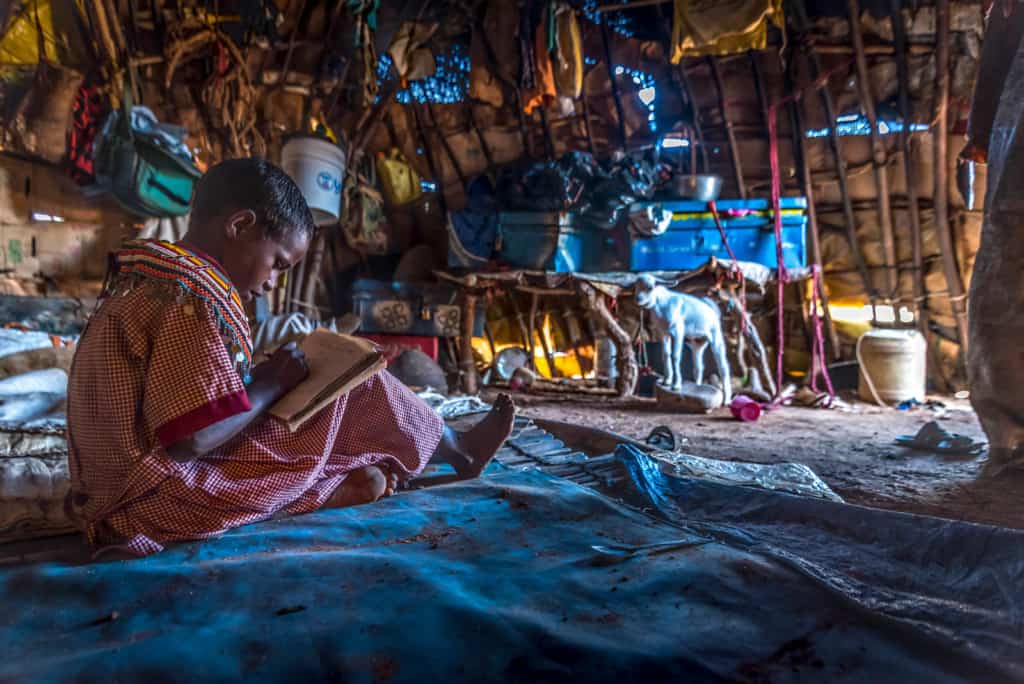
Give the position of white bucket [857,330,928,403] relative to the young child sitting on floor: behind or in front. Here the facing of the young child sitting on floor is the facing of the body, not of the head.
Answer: in front

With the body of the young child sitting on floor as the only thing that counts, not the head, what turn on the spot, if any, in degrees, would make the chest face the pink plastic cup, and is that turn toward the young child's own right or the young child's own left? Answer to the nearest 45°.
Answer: approximately 45° to the young child's own left

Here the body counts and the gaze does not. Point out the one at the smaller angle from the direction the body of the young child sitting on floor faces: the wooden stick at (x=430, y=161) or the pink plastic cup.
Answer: the pink plastic cup

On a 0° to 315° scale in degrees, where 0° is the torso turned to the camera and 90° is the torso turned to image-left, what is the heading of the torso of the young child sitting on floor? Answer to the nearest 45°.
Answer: approximately 270°

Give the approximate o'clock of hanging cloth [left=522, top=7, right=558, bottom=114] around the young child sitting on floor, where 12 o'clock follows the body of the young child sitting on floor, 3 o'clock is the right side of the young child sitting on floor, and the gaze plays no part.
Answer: The hanging cloth is roughly at 10 o'clock from the young child sitting on floor.

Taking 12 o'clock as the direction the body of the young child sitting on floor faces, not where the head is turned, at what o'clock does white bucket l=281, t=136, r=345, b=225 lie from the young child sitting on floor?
The white bucket is roughly at 9 o'clock from the young child sitting on floor.

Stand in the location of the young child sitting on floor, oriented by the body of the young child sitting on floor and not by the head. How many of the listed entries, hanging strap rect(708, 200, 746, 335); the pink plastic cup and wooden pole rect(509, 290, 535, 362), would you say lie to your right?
0

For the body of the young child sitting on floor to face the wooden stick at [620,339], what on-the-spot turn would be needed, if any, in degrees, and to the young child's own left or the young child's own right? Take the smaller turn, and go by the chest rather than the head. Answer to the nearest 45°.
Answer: approximately 45° to the young child's own left

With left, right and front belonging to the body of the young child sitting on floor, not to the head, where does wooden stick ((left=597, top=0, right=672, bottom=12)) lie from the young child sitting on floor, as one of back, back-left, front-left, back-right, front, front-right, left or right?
front-left

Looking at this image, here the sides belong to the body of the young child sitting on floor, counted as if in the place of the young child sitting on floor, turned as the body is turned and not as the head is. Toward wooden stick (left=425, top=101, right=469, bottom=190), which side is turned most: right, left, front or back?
left

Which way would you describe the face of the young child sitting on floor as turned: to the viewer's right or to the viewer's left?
to the viewer's right

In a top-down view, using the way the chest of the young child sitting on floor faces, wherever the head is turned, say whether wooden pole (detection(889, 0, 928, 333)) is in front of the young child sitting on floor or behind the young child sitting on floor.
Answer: in front
